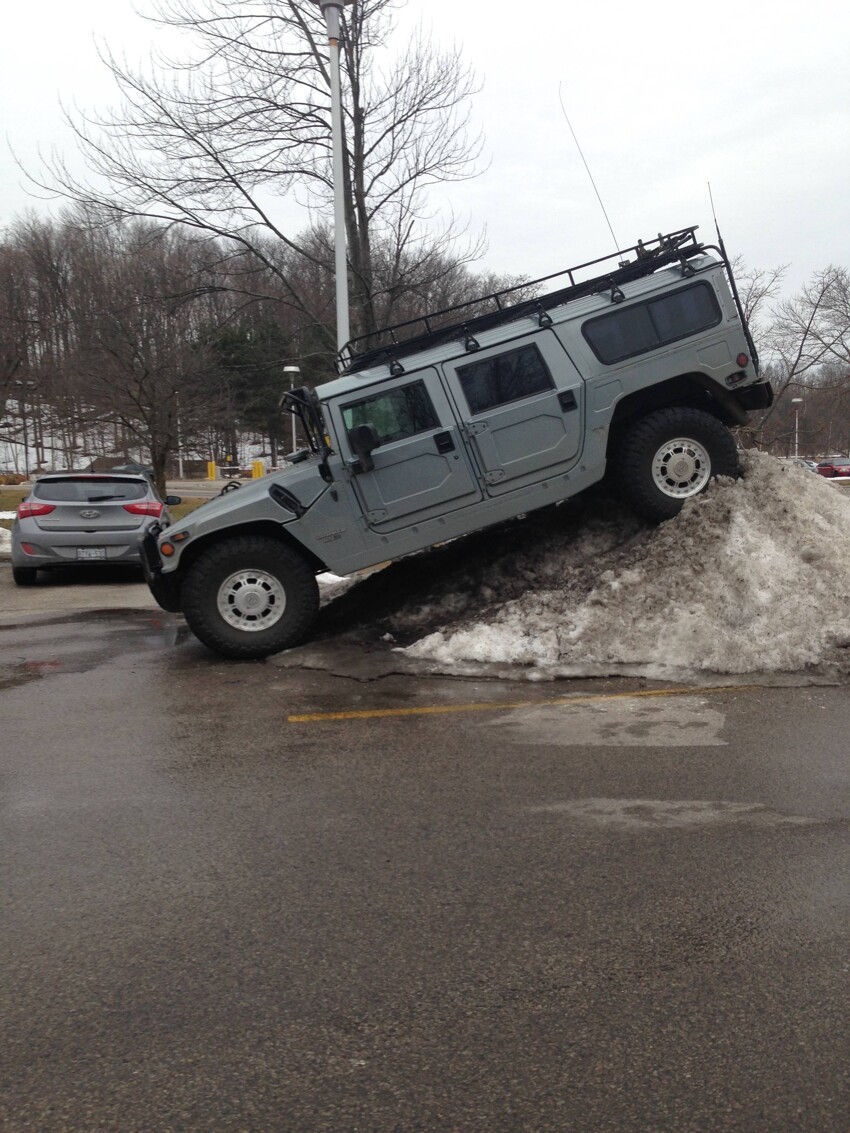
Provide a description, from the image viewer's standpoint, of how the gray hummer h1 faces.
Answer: facing to the left of the viewer

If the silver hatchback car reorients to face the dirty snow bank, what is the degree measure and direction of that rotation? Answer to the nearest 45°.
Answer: approximately 135° to its right

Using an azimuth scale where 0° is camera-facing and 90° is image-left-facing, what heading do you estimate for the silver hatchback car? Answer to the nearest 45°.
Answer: approximately 180°

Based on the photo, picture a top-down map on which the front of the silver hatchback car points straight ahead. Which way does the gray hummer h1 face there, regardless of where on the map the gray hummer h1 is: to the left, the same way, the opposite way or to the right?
to the left

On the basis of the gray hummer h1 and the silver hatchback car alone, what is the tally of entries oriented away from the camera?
1

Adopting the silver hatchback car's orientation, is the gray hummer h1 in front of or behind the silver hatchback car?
behind
